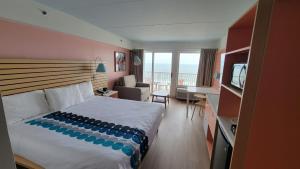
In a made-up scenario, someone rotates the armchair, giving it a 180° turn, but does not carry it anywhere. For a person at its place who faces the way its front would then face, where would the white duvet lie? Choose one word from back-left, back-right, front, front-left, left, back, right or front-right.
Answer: back-left

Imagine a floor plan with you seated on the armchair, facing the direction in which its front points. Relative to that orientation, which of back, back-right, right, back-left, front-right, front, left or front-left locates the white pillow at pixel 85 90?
right

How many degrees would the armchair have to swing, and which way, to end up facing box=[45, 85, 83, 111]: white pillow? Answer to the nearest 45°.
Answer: approximately 90° to its right

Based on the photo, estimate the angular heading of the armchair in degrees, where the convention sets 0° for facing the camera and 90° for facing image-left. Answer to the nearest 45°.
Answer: approximately 315°

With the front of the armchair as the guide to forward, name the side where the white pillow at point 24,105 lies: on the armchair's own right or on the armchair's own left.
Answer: on the armchair's own right

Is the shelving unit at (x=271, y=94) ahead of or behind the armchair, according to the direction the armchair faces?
ahead

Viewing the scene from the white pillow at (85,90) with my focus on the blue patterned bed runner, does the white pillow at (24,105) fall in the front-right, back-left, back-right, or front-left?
front-right

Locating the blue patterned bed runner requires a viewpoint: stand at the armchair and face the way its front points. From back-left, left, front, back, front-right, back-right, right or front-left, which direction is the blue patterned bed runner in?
front-right

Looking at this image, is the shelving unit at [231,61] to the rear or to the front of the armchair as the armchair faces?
to the front

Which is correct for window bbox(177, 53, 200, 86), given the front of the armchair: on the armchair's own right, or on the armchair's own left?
on the armchair's own left

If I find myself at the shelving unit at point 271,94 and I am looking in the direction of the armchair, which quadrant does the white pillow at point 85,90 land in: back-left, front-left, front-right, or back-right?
front-left

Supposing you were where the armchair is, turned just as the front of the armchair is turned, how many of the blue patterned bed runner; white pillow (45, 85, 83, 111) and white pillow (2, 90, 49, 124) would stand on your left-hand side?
0
